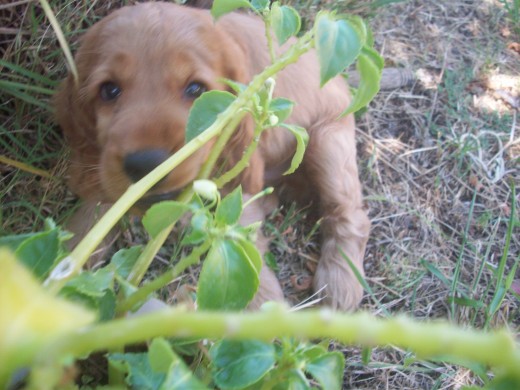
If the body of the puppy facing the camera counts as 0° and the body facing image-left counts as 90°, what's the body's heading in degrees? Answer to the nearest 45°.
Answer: approximately 45°
